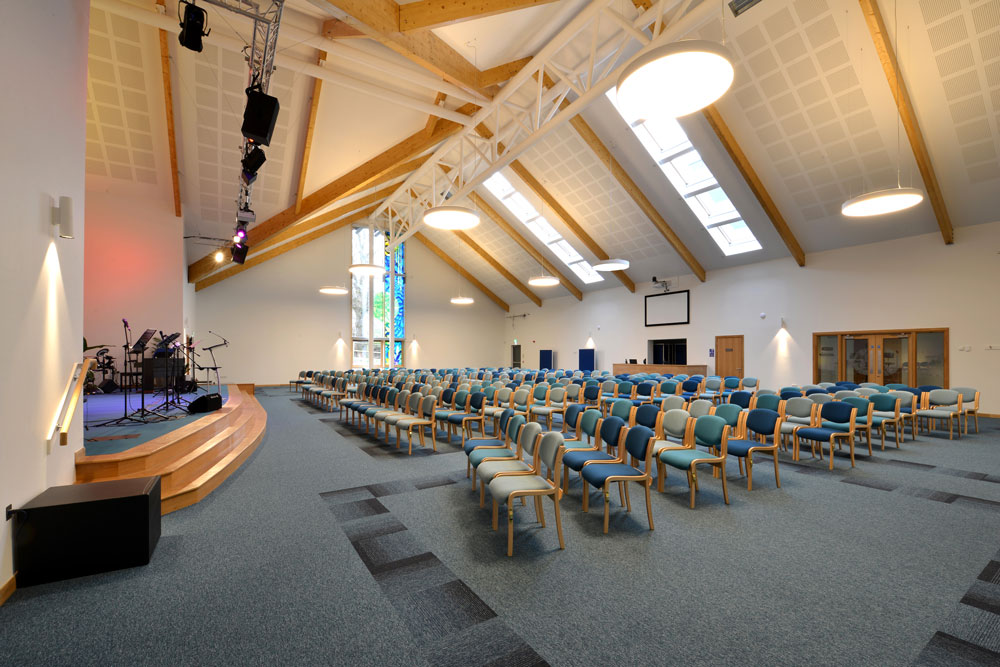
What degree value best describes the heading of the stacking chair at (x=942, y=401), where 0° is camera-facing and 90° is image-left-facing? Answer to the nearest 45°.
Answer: approximately 45°

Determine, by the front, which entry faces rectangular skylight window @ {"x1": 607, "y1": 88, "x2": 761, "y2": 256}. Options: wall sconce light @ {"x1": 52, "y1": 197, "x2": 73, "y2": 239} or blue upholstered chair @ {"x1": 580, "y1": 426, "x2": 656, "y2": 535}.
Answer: the wall sconce light

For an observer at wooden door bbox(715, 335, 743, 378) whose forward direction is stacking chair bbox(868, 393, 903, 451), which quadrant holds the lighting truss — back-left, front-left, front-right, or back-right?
front-right

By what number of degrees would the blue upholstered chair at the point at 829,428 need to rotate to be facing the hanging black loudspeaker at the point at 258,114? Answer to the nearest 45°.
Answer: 0° — it already faces it

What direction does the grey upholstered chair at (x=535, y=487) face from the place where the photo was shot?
facing the viewer and to the left of the viewer

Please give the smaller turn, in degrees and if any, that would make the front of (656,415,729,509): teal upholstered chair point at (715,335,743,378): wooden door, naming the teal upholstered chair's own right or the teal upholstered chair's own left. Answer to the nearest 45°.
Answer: approximately 135° to the teal upholstered chair's own right

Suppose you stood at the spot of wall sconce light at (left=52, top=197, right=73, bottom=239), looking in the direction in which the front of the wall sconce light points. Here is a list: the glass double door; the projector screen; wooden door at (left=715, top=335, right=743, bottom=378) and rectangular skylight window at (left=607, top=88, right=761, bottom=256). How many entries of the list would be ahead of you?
4

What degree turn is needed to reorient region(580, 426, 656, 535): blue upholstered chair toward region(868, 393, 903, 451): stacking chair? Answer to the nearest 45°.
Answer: approximately 180°

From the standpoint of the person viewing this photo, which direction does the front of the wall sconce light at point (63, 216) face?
facing to the right of the viewer

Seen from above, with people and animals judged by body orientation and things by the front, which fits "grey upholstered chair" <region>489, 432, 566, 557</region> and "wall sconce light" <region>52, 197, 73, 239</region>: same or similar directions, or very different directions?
very different directions

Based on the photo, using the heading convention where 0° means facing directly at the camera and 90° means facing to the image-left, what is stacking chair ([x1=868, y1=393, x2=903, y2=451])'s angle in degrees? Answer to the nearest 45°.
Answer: approximately 45°

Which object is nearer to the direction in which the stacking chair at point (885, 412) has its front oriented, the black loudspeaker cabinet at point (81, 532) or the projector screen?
the black loudspeaker cabinet

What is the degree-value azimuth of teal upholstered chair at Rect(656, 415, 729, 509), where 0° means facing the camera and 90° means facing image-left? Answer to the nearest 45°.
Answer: approximately 45°

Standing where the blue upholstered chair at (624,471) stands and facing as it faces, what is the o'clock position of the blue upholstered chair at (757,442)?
the blue upholstered chair at (757,442) is roughly at 6 o'clock from the blue upholstered chair at (624,471).

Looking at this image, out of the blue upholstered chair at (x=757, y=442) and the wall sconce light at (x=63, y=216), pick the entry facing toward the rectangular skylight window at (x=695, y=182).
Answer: the wall sconce light

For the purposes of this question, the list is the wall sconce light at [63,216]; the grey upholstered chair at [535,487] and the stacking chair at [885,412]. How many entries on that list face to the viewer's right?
1

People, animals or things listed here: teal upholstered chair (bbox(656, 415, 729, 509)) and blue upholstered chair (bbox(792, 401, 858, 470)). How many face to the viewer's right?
0

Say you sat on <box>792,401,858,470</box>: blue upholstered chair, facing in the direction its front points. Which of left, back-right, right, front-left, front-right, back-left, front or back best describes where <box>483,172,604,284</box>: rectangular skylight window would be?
right
